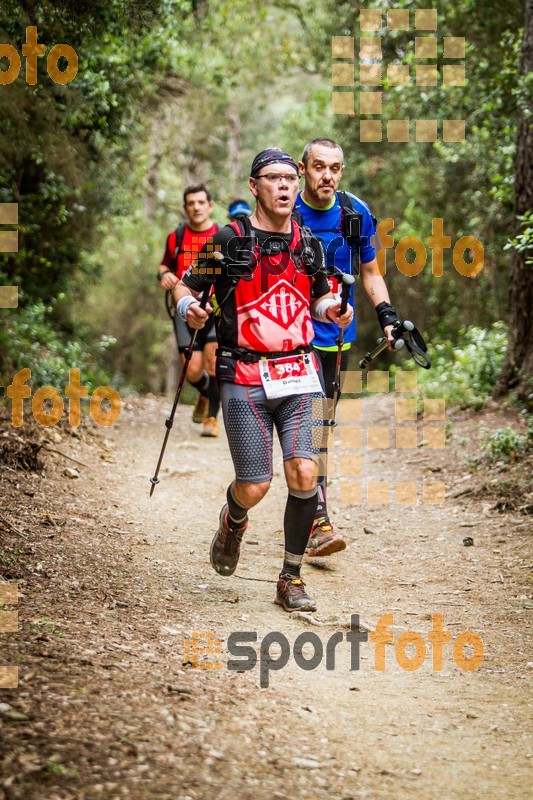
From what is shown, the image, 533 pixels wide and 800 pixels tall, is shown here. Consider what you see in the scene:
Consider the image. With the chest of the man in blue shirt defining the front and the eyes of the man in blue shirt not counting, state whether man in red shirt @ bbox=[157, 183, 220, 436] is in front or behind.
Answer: behind

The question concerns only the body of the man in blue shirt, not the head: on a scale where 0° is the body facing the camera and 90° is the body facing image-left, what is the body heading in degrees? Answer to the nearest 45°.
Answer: approximately 0°
